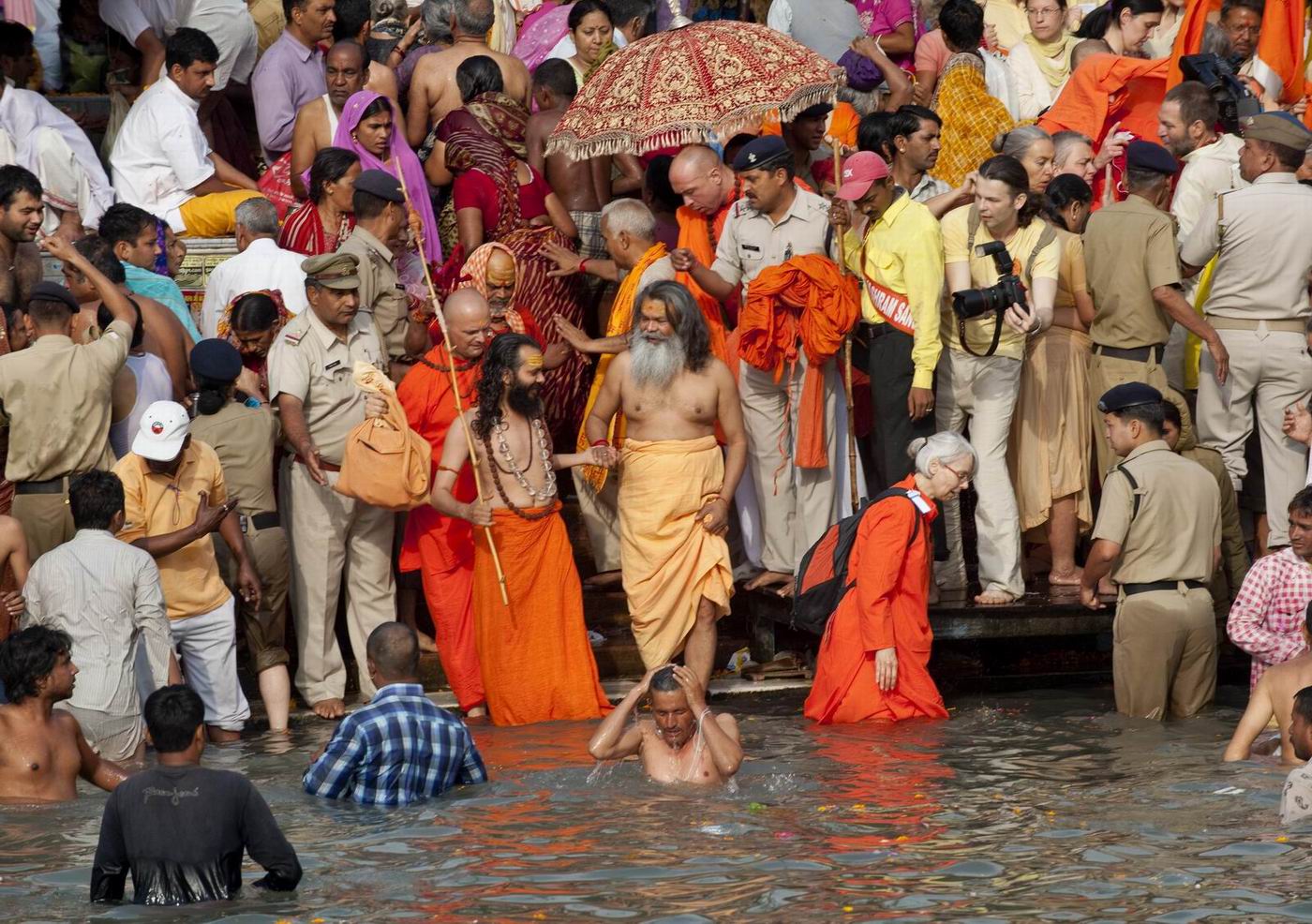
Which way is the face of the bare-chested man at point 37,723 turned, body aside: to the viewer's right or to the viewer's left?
to the viewer's right

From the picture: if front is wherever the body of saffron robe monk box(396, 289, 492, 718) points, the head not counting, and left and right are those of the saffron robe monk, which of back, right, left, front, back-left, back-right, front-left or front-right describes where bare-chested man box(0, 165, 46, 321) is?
back-right

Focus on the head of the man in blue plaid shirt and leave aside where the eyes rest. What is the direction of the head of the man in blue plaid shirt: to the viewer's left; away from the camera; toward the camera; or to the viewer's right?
away from the camera

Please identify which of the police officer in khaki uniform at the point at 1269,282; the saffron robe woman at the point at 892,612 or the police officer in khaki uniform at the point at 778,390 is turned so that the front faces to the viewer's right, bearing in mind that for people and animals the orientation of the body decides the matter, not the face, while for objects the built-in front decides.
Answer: the saffron robe woman

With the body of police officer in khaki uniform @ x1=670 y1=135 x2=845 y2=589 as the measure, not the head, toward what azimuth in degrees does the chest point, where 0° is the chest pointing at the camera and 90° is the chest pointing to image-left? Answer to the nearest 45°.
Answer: approximately 45°

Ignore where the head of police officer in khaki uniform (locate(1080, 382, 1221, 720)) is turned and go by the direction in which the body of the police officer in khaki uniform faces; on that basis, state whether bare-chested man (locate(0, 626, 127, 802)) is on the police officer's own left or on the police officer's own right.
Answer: on the police officer's own left

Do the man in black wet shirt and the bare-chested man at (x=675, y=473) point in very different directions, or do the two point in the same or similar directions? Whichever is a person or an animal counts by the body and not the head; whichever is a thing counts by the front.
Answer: very different directions

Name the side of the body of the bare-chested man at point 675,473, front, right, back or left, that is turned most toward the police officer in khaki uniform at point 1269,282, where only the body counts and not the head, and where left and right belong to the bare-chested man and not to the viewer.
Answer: left

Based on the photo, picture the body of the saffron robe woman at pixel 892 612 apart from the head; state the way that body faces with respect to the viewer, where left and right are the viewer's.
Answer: facing to the right of the viewer

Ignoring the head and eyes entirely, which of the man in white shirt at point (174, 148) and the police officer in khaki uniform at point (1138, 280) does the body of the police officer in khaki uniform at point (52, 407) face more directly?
the man in white shirt

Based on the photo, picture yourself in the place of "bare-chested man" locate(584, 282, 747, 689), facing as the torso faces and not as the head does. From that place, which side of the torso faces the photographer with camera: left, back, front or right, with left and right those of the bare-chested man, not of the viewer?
left
